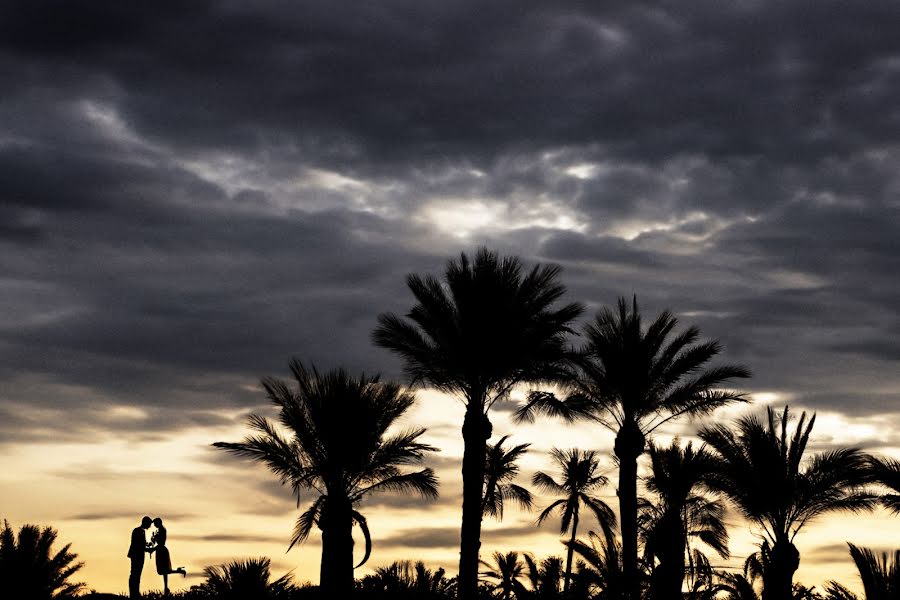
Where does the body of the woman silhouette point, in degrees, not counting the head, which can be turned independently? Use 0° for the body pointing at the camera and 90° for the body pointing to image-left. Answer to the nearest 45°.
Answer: approximately 90°

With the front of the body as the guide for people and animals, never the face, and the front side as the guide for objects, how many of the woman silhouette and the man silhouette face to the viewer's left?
1

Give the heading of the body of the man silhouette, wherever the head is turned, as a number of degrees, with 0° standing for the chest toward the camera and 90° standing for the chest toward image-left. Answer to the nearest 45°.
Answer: approximately 270°

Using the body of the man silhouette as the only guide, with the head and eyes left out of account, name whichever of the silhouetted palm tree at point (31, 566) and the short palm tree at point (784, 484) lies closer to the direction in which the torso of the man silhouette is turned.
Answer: the short palm tree

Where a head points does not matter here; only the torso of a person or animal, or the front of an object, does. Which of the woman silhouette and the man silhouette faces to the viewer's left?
the woman silhouette

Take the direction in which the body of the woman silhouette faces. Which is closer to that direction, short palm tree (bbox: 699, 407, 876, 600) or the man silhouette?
the man silhouette

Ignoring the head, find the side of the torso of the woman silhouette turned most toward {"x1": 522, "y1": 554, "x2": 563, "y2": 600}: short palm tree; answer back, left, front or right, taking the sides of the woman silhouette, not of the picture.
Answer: back

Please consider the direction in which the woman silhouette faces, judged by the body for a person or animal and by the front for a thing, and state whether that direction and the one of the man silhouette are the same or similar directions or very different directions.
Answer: very different directions

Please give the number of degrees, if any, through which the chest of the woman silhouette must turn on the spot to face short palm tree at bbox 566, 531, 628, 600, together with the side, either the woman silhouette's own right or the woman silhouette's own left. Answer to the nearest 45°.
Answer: approximately 180°
